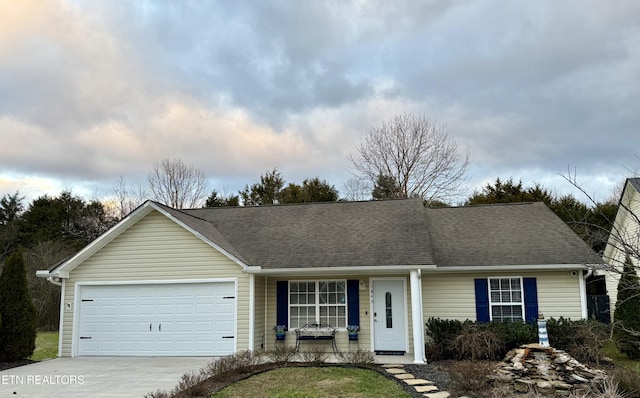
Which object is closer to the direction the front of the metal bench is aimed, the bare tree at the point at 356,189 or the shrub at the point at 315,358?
the shrub

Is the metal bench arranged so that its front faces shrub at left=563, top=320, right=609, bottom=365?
no

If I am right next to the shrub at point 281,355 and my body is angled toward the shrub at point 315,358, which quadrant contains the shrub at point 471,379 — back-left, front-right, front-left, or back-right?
front-right

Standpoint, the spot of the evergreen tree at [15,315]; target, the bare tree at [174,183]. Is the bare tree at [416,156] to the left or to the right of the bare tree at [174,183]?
right

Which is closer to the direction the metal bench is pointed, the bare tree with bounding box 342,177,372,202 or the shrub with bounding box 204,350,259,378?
the shrub

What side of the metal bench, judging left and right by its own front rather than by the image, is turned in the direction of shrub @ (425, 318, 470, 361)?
left

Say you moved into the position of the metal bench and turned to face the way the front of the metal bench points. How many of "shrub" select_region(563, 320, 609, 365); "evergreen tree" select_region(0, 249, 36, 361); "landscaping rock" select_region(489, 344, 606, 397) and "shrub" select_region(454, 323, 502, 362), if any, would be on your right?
1

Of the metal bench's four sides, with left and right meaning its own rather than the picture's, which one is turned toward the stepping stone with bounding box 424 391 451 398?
front

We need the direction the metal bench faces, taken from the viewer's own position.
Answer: facing the viewer

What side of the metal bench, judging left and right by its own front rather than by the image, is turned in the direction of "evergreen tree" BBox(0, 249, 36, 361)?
right

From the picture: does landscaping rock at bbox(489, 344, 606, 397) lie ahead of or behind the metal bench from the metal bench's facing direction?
ahead

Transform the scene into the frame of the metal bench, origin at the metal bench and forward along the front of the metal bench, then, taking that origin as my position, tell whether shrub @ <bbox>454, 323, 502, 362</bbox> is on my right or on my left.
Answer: on my left

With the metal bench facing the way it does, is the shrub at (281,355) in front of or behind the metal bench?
in front

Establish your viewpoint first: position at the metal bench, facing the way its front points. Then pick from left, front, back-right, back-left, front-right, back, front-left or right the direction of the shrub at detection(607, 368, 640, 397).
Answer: front-left

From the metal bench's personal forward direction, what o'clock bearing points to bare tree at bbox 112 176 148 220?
The bare tree is roughly at 5 o'clock from the metal bench.

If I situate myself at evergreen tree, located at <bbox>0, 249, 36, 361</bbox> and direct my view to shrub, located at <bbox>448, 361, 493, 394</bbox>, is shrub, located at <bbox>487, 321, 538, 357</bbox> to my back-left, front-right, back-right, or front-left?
front-left

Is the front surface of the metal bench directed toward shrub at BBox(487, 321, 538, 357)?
no
